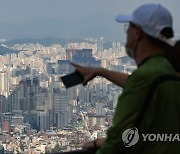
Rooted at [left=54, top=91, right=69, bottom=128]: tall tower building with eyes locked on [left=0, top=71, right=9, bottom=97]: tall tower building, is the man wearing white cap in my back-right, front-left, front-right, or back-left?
back-left

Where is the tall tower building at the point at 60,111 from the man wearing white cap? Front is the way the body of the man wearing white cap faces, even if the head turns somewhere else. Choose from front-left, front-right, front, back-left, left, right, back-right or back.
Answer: front-right

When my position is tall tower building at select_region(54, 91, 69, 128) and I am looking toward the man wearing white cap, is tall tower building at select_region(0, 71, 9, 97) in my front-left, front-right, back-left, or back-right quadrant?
back-right

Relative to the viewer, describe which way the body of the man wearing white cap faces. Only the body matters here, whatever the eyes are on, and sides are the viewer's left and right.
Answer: facing away from the viewer and to the left of the viewer

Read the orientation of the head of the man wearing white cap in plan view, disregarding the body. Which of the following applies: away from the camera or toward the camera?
away from the camera

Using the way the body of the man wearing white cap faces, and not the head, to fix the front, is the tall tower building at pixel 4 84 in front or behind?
in front
